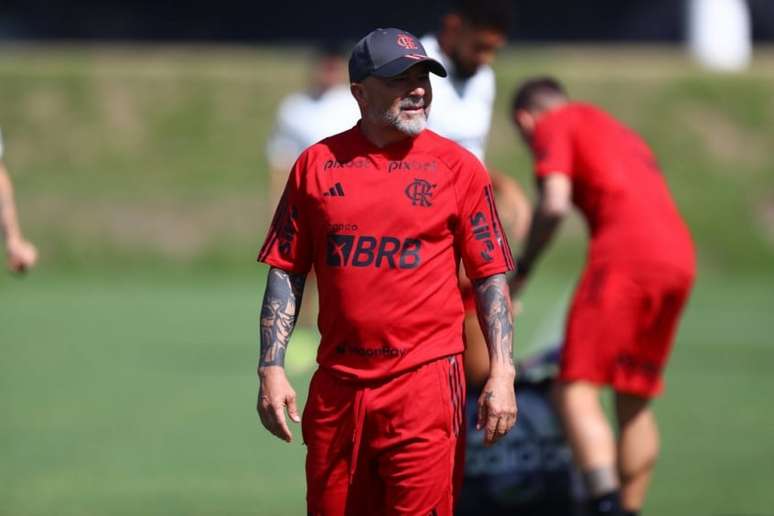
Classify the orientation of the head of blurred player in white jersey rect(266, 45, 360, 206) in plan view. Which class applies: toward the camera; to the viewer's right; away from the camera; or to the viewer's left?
toward the camera

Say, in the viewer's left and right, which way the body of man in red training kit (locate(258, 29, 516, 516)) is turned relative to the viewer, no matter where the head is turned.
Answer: facing the viewer

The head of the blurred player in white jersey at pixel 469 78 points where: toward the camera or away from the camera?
toward the camera

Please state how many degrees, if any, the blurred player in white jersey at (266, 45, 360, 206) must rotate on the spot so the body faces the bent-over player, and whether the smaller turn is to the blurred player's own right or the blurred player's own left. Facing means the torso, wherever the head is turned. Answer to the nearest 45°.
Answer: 0° — they already face them

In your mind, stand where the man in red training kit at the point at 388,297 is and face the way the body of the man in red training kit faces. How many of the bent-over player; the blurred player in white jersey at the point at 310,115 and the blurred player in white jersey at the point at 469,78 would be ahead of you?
0

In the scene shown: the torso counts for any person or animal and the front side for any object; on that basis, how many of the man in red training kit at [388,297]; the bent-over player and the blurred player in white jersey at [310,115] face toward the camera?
2

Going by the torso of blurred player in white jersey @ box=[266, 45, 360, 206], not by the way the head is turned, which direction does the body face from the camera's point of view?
toward the camera

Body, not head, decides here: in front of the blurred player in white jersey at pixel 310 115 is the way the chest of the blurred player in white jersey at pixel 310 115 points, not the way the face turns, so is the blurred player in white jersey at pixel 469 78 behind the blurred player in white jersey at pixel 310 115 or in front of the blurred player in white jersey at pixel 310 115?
in front

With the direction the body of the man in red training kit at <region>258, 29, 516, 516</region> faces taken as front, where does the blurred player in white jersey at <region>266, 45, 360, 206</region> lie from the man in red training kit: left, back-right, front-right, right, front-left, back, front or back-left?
back

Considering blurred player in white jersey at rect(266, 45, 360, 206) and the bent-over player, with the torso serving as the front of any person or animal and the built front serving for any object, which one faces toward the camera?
the blurred player in white jersey

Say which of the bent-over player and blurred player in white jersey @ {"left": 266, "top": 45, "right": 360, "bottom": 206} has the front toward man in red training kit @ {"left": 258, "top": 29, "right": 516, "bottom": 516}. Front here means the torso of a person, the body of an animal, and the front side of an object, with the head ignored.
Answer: the blurred player in white jersey

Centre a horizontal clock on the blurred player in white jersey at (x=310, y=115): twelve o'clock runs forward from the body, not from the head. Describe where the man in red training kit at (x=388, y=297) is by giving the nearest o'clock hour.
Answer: The man in red training kit is roughly at 12 o'clock from the blurred player in white jersey.

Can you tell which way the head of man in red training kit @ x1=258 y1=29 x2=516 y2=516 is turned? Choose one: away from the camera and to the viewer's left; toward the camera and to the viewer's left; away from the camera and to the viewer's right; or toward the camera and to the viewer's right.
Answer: toward the camera and to the viewer's right

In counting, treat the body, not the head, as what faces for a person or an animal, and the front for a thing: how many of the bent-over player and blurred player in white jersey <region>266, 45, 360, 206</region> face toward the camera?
1
